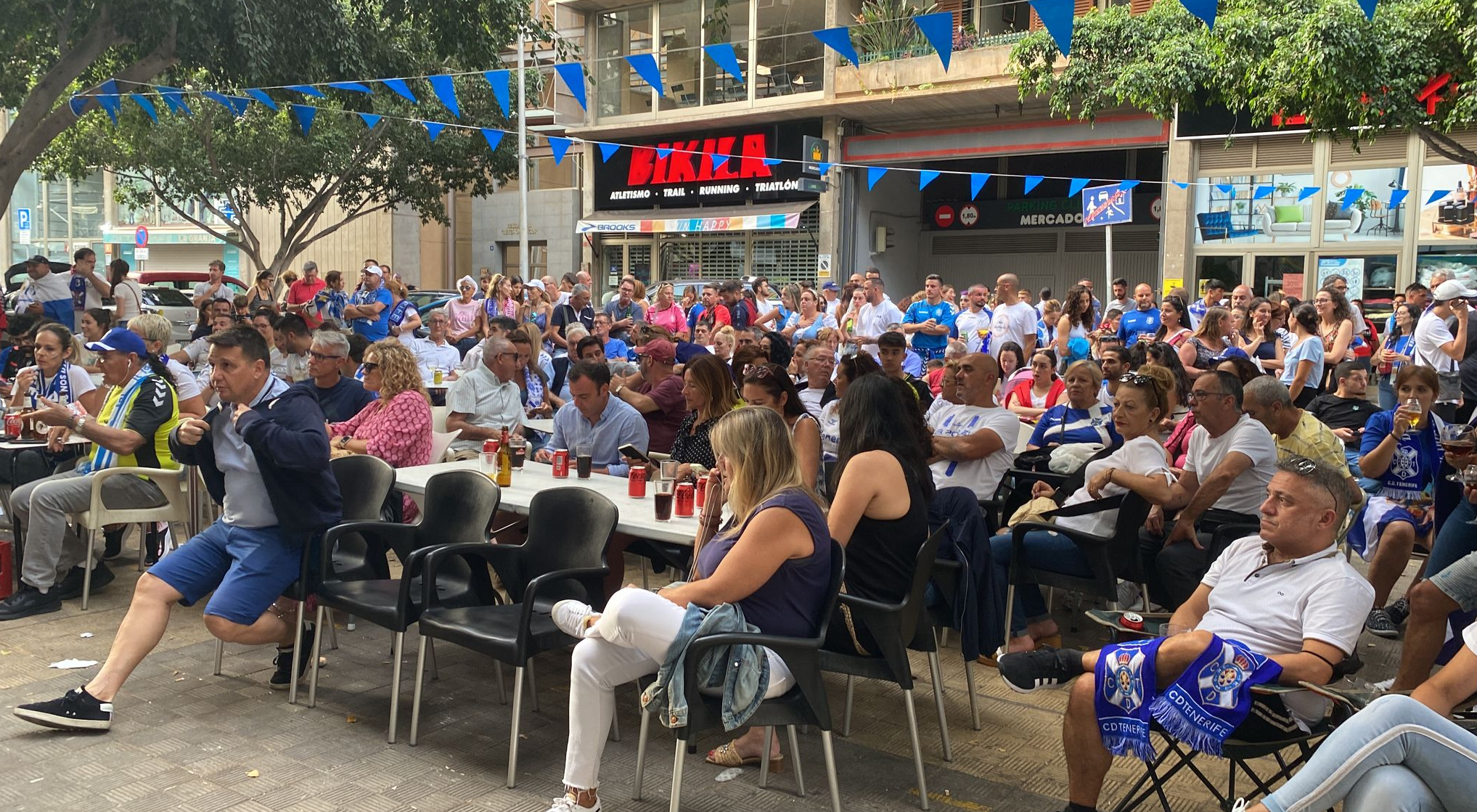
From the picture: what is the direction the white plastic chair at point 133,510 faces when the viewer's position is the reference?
facing to the left of the viewer

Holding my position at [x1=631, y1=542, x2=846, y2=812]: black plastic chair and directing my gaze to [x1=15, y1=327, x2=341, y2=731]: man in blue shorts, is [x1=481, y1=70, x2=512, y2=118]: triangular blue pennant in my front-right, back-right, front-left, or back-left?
front-right

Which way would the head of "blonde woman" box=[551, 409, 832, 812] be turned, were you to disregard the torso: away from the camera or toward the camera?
away from the camera

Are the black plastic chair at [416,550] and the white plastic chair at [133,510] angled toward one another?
no

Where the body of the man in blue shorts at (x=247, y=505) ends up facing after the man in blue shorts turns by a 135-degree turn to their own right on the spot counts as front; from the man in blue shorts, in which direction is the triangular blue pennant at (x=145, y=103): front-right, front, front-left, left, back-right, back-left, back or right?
front
